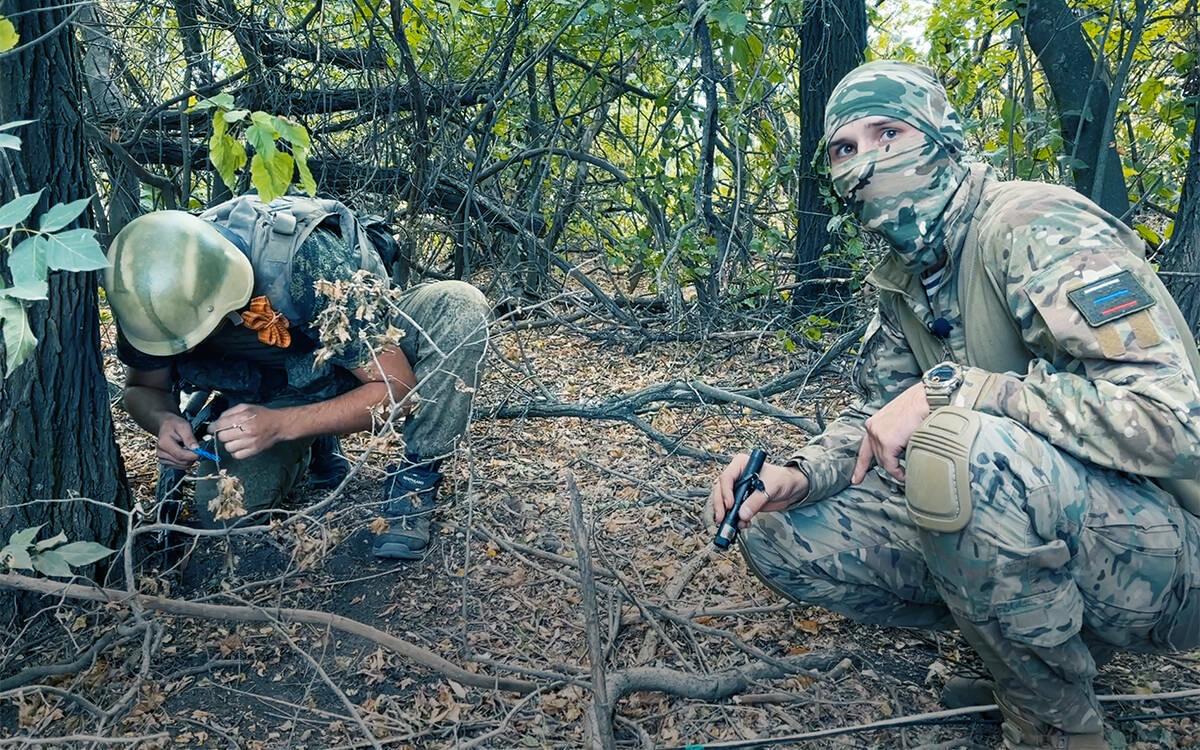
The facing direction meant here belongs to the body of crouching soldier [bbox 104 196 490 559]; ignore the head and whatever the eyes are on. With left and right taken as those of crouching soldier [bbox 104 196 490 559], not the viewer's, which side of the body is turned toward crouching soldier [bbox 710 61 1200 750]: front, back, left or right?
left

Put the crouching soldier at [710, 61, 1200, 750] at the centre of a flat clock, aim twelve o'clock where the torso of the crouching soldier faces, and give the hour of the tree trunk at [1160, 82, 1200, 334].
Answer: The tree trunk is roughly at 5 o'clock from the crouching soldier.

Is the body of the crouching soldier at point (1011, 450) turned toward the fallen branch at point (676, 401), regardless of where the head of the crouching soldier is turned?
no

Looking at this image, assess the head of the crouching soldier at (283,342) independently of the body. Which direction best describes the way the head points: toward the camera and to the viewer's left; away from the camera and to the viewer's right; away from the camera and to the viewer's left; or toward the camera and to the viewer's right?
toward the camera and to the viewer's left

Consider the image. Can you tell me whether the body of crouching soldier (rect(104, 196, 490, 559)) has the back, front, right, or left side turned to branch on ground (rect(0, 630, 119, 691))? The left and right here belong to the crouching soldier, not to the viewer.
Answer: front

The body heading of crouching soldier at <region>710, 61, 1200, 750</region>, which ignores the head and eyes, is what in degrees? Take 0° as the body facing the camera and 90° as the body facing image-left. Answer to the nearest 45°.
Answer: approximately 45°

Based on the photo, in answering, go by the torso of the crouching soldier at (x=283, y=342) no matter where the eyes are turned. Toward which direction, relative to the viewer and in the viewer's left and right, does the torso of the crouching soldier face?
facing the viewer and to the left of the viewer

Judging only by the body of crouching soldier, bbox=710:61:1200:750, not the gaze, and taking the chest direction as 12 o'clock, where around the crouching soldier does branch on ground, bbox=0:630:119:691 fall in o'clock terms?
The branch on ground is roughly at 1 o'clock from the crouching soldier.

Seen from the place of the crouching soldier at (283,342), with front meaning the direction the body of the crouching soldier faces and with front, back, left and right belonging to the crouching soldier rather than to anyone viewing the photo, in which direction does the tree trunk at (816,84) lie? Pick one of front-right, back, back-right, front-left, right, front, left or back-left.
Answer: back

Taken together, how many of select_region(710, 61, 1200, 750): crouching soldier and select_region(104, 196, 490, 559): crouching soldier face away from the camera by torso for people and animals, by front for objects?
0

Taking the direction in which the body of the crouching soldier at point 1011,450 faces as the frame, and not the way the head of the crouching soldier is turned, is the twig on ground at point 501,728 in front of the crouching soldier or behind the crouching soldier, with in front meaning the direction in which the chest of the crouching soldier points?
in front

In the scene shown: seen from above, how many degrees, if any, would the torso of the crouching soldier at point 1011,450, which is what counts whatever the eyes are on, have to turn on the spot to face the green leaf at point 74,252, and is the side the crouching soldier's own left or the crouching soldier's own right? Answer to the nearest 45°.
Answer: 0° — they already face it

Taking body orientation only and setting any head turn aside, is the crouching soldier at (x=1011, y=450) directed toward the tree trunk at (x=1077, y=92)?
no

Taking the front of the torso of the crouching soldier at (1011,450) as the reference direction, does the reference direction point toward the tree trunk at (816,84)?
no

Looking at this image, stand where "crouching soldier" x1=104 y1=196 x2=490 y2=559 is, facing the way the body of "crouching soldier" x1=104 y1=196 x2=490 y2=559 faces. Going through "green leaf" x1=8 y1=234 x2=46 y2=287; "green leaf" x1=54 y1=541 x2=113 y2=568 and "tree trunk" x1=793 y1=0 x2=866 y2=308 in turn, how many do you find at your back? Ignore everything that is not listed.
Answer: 1
